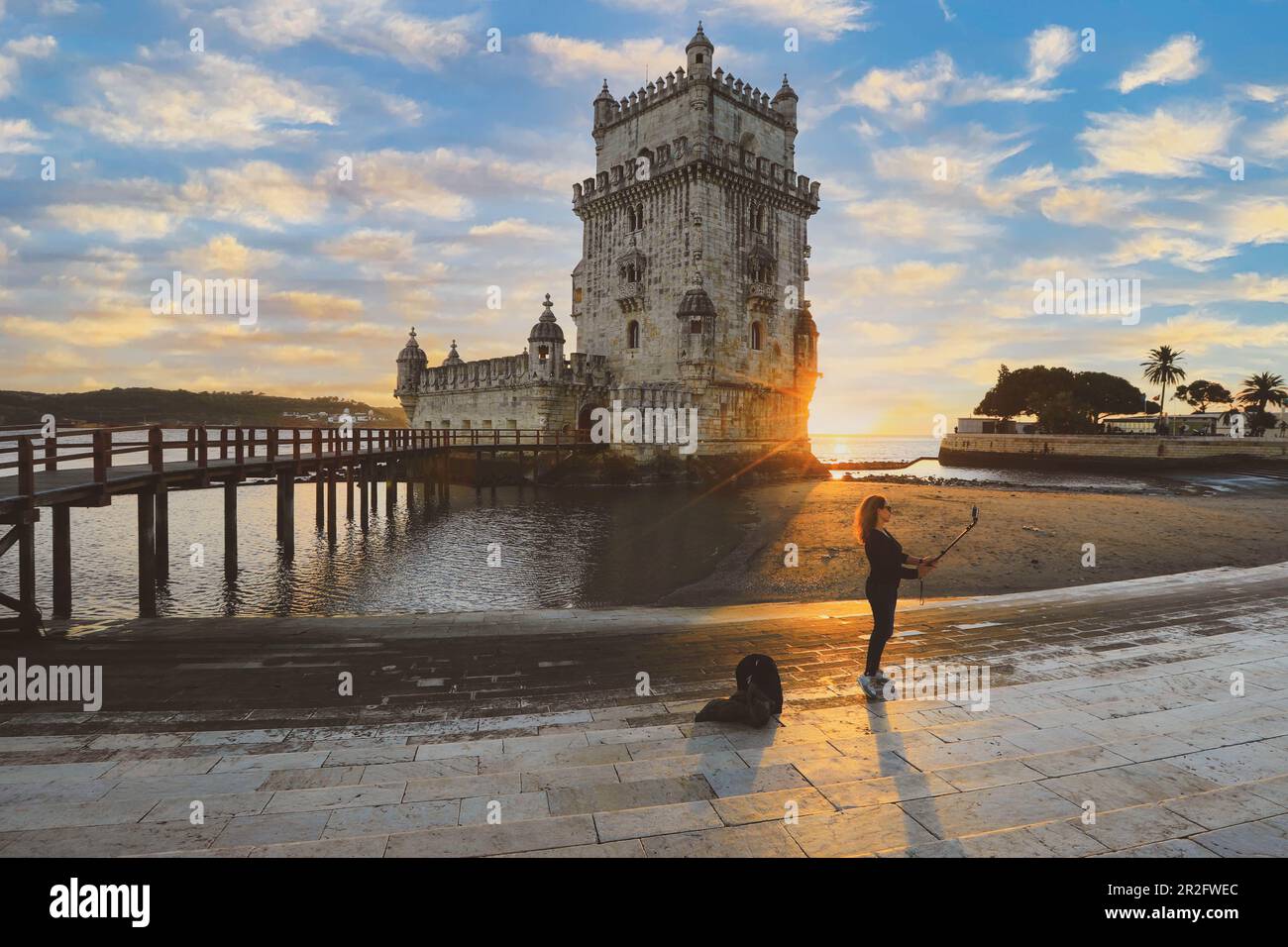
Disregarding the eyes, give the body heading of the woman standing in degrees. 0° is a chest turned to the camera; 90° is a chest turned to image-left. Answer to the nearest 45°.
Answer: approximately 270°

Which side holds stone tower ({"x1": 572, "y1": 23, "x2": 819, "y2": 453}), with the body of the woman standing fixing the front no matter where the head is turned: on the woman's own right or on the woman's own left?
on the woman's own left

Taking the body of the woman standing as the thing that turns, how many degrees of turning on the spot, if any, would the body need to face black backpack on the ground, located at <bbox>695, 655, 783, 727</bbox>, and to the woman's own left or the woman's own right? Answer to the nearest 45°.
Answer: approximately 135° to the woman's own right

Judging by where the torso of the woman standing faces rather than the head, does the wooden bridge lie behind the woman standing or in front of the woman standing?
behind

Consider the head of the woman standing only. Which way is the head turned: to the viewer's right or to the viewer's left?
to the viewer's right
